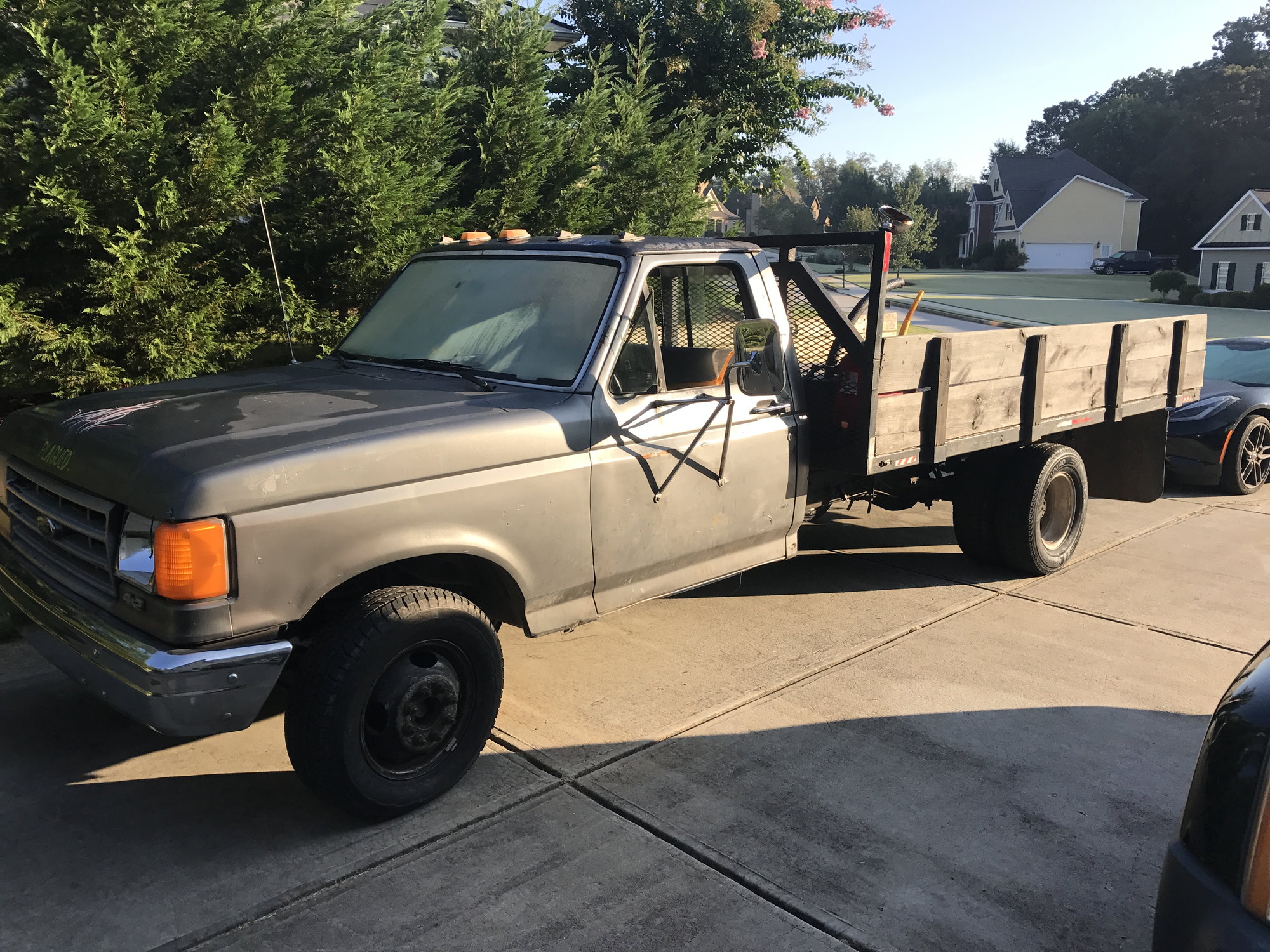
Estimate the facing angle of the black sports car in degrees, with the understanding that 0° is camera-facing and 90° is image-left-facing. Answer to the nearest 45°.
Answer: approximately 45°

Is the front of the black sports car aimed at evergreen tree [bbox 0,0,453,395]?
yes

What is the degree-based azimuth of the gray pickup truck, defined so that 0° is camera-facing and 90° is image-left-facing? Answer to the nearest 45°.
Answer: approximately 45°

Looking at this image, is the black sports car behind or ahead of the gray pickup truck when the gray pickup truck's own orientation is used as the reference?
behind

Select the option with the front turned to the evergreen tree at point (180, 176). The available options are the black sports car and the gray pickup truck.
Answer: the black sports car

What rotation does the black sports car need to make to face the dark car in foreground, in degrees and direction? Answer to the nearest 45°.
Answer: approximately 45° to its left

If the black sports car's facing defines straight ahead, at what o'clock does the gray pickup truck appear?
The gray pickup truck is roughly at 11 o'clock from the black sports car.

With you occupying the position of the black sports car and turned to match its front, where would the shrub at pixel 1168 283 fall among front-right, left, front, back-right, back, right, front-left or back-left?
back-right
